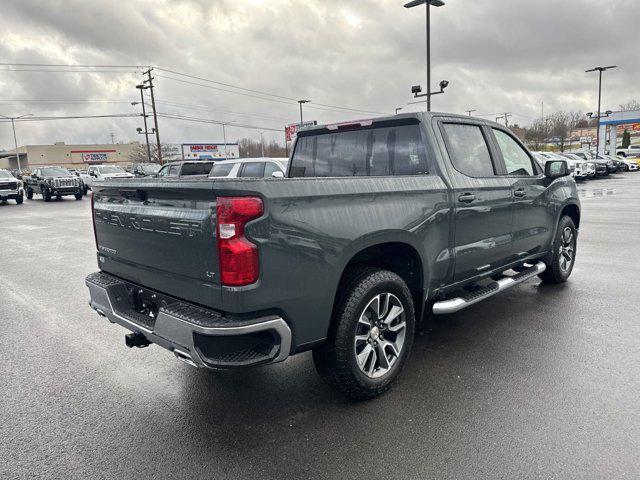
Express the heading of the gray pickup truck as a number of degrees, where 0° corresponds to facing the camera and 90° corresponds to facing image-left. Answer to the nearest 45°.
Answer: approximately 225°

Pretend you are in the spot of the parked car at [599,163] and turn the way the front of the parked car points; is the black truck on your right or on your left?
on your right

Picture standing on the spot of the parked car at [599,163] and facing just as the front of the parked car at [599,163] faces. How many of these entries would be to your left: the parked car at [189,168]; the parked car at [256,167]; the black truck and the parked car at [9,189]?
0

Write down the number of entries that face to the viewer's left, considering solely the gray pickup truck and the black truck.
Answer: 0

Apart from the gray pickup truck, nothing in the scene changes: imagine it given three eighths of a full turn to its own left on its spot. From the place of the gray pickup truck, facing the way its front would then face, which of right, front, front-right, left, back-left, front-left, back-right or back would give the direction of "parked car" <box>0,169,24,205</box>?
front-right

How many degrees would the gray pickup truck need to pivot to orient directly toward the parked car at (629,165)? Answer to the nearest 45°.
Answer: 0° — it already faces it

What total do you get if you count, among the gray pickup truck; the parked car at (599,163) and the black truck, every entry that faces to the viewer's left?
0

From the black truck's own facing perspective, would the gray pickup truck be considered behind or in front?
in front

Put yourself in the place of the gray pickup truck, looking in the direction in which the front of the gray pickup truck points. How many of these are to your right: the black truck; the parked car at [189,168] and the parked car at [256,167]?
0

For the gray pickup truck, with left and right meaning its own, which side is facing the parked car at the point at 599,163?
front

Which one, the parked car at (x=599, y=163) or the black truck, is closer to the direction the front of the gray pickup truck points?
the parked car

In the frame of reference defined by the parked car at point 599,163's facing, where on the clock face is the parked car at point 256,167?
the parked car at point 256,167 is roughly at 2 o'clock from the parked car at point 599,163.

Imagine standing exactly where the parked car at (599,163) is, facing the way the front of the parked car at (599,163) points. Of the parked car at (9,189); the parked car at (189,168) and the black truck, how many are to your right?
3

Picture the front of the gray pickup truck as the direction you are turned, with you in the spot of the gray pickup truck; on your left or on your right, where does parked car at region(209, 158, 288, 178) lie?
on your left

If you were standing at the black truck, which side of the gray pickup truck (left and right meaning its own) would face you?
left

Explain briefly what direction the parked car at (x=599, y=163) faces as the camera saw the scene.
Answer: facing the viewer and to the right of the viewer

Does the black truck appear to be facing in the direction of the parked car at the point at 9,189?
no
